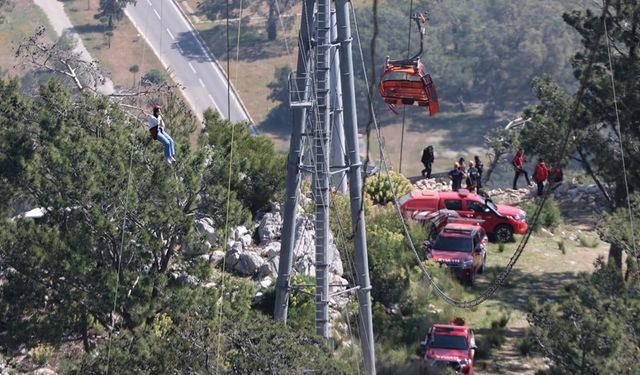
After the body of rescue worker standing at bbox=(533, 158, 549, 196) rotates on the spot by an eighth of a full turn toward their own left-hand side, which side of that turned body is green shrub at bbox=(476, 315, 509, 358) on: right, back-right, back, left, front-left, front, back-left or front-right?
back-left

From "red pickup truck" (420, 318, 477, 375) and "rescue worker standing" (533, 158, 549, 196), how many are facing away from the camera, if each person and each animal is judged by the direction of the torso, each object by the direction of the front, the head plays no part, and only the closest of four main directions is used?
1

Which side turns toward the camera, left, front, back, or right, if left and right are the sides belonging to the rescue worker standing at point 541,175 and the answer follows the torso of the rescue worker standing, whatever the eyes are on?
back

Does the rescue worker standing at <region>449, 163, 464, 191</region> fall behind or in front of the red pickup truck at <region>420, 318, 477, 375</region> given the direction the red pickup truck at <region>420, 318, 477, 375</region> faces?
behind

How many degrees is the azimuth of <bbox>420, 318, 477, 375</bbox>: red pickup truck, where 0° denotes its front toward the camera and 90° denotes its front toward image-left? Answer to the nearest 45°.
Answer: approximately 0°

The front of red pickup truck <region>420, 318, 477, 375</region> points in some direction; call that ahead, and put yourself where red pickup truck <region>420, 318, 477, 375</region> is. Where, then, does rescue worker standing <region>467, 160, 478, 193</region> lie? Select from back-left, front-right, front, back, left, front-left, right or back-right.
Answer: back

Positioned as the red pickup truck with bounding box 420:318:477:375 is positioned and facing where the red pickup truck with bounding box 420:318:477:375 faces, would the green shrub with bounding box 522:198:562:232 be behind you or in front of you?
behind

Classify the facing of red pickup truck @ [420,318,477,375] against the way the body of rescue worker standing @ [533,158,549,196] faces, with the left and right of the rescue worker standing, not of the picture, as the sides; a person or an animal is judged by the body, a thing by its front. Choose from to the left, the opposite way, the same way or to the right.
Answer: the opposite way
